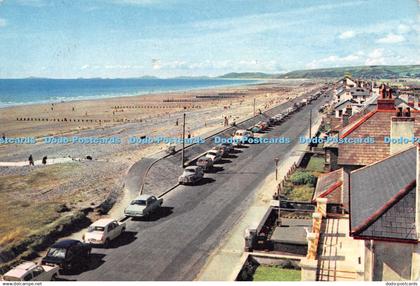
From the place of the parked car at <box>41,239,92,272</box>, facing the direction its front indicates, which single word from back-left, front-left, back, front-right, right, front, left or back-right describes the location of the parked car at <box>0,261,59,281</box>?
front

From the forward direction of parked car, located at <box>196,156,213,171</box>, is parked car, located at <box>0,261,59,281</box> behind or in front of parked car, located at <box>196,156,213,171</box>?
in front
